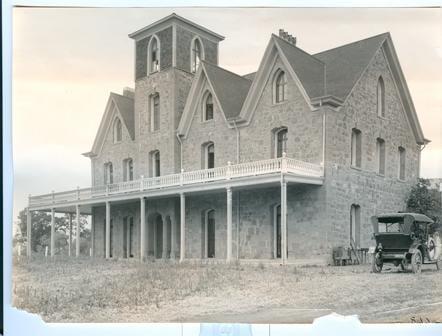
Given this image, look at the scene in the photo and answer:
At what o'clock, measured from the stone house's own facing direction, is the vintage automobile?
The vintage automobile is roughly at 8 o'clock from the stone house.

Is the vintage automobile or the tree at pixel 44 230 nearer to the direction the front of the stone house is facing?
the tree

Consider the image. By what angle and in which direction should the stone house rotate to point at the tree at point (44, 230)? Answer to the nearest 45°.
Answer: approximately 45° to its right

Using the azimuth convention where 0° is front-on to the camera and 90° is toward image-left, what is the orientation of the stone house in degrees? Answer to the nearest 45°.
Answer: approximately 45°

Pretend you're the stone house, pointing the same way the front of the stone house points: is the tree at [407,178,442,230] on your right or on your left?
on your left
